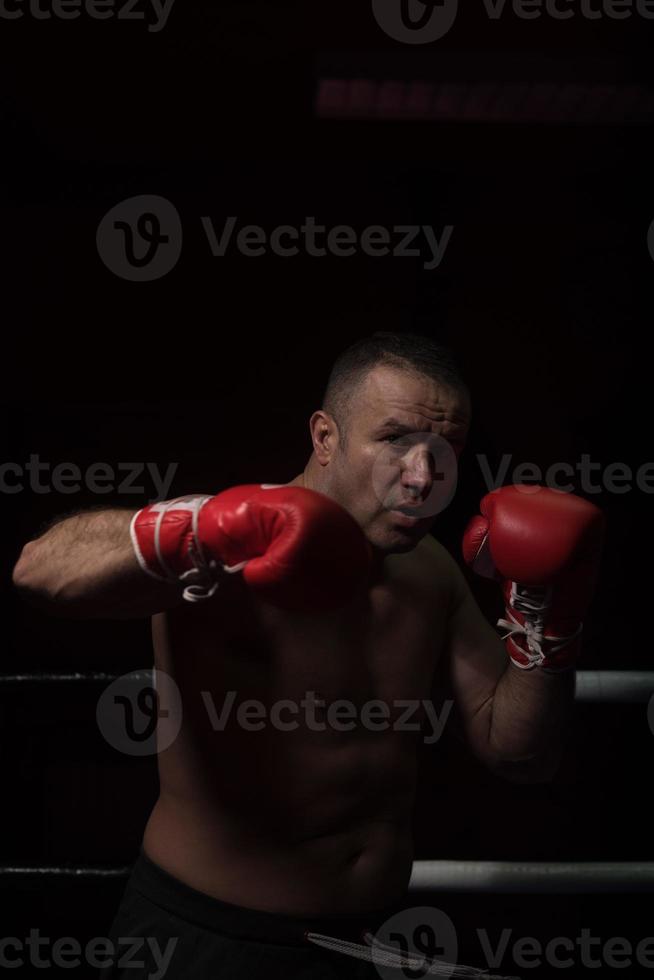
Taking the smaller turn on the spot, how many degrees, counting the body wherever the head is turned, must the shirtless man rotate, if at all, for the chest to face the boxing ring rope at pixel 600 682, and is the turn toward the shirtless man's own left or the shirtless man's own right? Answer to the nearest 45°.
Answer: approximately 90° to the shirtless man's own left

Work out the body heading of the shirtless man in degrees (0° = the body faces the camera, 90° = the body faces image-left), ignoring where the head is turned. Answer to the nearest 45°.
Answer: approximately 315°
